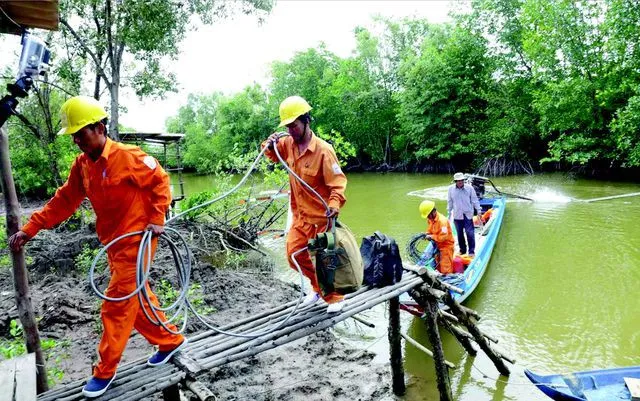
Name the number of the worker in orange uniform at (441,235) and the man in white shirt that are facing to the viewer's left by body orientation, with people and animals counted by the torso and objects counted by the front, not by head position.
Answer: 1

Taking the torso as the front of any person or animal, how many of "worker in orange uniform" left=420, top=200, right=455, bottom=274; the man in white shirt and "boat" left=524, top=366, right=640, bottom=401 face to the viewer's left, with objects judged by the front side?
2

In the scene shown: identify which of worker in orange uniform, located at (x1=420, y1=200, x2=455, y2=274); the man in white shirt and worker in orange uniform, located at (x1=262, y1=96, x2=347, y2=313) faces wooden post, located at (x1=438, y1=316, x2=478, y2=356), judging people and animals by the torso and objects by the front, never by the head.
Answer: the man in white shirt

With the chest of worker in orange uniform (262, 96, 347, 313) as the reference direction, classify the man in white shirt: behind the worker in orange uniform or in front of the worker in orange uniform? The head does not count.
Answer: behind

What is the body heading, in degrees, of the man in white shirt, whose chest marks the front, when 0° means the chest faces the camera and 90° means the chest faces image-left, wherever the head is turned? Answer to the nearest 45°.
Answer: approximately 0°

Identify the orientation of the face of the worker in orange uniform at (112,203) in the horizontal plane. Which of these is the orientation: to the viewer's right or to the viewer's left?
to the viewer's left

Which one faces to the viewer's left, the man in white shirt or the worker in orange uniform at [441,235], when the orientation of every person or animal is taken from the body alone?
the worker in orange uniform

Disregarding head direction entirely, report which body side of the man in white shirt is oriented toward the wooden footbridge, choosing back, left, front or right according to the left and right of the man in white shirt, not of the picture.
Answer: front

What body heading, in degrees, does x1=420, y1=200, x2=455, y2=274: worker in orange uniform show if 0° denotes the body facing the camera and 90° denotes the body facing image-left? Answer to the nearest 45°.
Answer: approximately 90°

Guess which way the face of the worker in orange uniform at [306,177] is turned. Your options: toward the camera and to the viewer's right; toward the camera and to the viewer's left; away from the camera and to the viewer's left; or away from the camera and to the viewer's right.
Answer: toward the camera and to the viewer's left

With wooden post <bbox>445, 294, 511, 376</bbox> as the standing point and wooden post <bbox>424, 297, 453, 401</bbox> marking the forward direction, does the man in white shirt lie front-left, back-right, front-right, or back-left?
back-right

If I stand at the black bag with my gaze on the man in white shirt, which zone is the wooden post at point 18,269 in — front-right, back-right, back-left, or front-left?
back-left

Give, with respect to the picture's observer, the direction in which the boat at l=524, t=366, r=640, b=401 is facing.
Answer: facing to the left of the viewer
